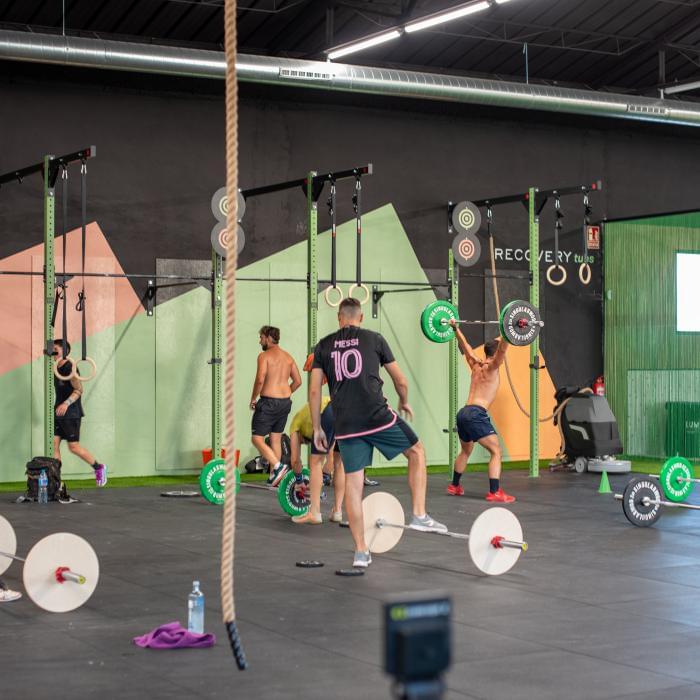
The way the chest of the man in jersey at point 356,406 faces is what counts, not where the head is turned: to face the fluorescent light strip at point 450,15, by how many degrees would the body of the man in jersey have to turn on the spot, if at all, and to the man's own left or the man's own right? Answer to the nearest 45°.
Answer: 0° — they already face it

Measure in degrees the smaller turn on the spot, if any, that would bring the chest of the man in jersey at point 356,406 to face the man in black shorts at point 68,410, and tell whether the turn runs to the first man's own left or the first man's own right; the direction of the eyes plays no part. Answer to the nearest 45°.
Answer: approximately 45° to the first man's own left

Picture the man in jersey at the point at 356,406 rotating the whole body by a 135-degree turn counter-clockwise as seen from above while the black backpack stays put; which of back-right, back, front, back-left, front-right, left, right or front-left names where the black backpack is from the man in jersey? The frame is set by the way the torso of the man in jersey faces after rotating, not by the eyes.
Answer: right

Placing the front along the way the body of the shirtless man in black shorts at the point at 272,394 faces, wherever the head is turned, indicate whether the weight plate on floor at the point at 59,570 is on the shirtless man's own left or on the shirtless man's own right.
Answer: on the shirtless man's own left

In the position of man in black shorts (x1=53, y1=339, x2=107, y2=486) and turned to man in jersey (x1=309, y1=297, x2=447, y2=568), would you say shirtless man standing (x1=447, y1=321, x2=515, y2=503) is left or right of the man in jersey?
left

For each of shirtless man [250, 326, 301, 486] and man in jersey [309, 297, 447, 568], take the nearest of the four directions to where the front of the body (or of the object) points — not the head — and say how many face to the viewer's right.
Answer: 0

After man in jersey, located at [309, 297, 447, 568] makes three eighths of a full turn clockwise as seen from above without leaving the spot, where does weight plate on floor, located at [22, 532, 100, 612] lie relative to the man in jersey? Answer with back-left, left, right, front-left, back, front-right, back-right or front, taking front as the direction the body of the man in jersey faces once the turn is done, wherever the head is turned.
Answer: right

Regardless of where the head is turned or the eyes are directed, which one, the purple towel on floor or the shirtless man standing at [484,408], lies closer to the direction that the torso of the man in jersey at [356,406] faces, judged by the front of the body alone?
the shirtless man standing

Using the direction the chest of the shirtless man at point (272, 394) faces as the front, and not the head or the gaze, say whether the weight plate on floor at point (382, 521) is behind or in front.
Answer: behind

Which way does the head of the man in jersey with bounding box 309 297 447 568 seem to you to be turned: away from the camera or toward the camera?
away from the camera

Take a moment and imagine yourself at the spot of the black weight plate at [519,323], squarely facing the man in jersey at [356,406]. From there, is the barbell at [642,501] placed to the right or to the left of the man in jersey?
left

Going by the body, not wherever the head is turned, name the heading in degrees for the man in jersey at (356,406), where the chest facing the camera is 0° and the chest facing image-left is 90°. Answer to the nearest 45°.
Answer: approximately 180°

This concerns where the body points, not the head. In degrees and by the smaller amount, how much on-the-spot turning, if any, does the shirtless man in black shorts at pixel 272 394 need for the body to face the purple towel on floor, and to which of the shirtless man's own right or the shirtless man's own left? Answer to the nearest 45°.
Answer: approximately 135° to the shirtless man's own left
